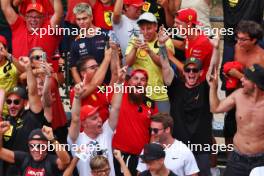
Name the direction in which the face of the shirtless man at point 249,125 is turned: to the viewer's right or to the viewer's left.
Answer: to the viewer's left

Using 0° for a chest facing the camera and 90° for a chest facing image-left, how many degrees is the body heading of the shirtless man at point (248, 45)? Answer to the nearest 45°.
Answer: approximately 45°
